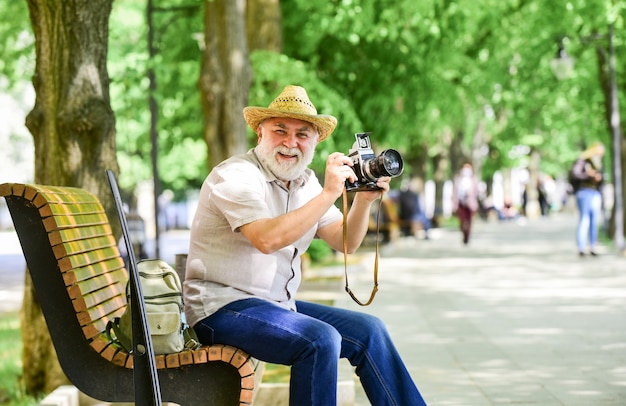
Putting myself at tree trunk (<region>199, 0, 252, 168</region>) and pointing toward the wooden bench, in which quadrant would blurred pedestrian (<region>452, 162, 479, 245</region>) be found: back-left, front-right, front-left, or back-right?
back-left

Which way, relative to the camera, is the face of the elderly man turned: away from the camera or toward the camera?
toward the camera

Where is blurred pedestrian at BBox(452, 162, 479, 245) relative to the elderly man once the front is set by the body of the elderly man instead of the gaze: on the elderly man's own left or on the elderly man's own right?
on the elderly man's own left

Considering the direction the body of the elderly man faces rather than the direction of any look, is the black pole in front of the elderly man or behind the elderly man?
behind

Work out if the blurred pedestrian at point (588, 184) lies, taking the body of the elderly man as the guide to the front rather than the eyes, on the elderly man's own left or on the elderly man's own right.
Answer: on the elderly man's own left

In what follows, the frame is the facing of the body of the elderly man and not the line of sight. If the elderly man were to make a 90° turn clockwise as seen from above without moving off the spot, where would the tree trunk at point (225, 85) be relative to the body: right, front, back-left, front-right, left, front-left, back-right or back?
back-right

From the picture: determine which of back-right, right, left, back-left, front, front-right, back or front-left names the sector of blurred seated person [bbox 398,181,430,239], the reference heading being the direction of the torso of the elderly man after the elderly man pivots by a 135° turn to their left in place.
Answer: front

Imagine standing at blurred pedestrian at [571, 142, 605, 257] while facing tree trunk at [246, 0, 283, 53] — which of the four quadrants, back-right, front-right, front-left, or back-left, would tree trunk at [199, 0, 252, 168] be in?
front-left

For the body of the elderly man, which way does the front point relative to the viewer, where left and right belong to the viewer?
facing the viewer and to the right of the viewer

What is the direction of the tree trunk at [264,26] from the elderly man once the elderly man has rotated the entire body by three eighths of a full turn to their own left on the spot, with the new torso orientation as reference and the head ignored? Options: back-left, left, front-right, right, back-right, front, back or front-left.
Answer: front

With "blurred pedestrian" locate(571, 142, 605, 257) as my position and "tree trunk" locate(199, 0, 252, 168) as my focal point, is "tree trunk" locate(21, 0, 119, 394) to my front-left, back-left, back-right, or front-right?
front-left
